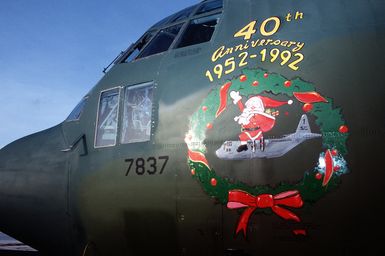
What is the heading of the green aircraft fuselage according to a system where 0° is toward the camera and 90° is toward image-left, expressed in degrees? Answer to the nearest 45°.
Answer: approximately 90°
